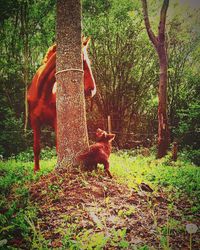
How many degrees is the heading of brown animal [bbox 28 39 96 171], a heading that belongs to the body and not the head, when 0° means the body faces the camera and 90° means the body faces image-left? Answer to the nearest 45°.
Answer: approximately 315°

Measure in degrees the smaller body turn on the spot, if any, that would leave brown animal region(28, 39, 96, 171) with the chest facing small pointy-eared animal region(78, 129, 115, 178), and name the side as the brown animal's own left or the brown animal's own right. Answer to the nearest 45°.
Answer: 0° — it already faces it
